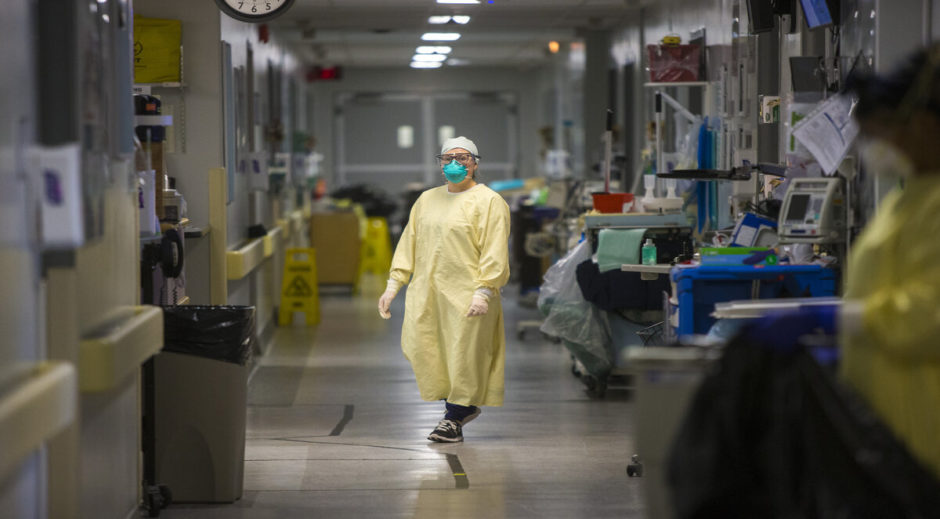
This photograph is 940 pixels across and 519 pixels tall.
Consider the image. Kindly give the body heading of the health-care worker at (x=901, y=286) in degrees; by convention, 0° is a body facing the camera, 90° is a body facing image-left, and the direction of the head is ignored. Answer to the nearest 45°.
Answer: approximately 90°

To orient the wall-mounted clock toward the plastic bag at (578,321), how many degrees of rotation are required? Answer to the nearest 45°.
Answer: approximately 90° to its left

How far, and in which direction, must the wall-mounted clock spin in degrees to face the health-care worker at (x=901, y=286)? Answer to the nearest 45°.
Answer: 0° — it already faces them

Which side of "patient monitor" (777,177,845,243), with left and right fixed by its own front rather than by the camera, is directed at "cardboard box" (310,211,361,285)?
right

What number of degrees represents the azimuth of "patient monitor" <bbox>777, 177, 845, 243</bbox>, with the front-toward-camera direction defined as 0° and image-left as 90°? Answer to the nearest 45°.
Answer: approximately 45°

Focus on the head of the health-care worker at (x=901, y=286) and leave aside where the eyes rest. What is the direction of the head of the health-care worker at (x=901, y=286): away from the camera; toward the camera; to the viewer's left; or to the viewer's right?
to the viewer's left

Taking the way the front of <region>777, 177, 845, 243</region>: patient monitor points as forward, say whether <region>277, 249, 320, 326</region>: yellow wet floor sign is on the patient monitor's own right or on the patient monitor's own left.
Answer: on the patient monitor's own right
